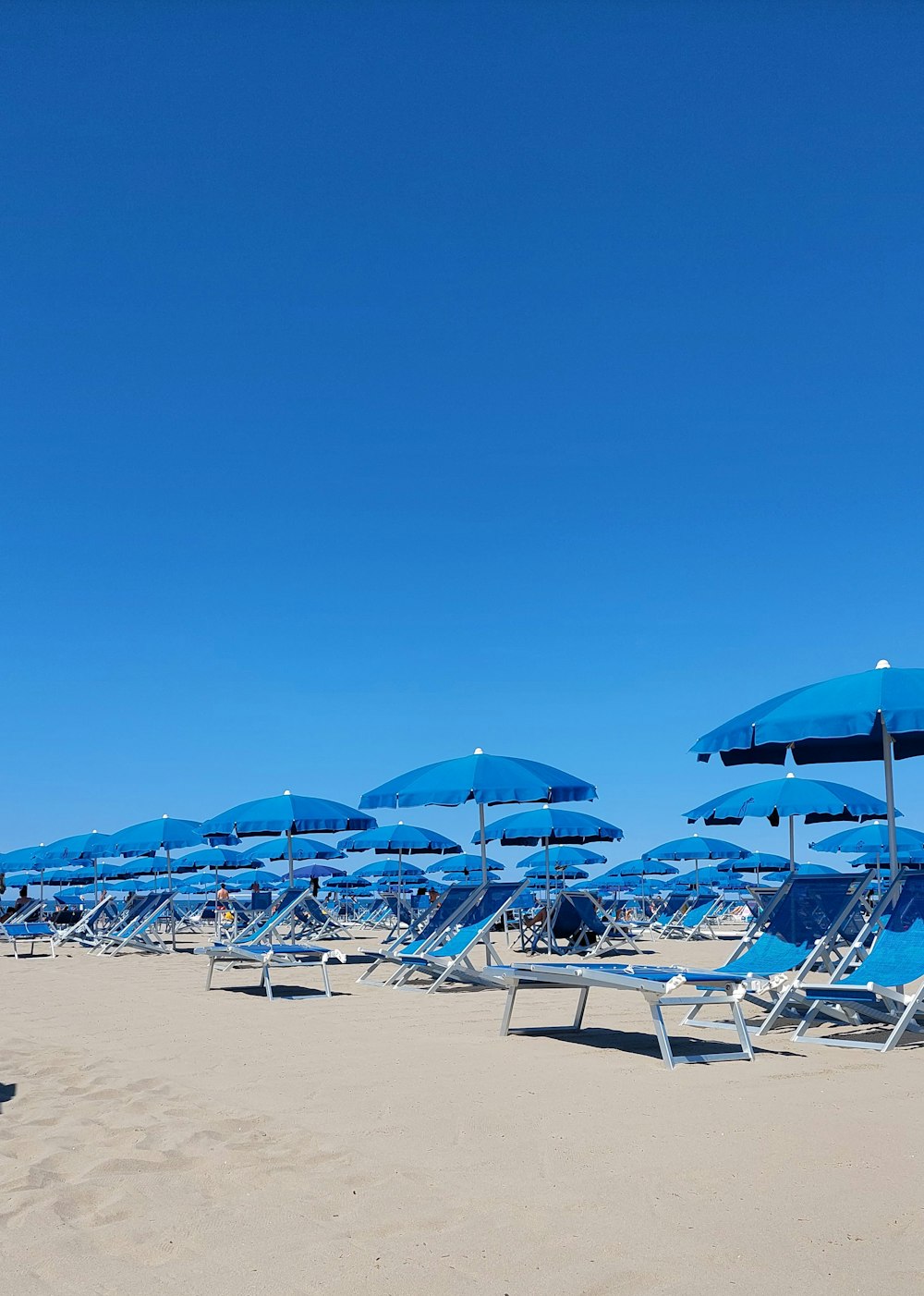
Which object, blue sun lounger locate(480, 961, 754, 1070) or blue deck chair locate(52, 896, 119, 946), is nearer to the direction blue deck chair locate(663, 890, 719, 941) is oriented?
the blue deck chair

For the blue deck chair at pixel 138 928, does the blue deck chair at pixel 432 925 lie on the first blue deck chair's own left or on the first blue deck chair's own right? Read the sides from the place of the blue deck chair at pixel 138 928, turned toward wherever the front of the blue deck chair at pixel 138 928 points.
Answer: on the first blue deck chair's own left

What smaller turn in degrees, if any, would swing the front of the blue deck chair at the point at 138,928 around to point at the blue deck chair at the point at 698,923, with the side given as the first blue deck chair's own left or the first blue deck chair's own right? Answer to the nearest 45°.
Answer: approximately 180°

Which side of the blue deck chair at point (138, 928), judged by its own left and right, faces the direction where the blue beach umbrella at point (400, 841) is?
back
